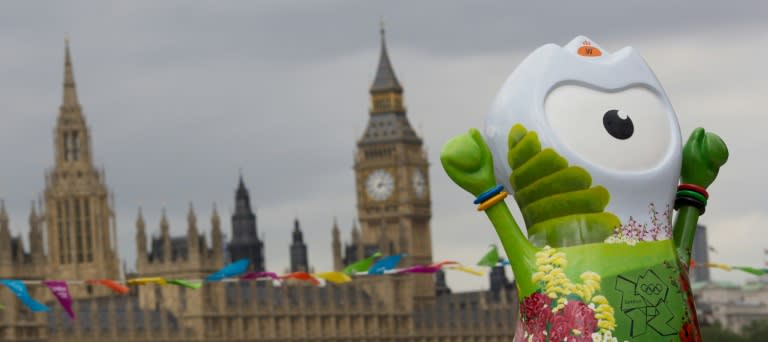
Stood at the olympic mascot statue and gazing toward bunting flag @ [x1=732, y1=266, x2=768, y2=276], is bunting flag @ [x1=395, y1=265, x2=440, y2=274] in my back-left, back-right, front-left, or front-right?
front-left

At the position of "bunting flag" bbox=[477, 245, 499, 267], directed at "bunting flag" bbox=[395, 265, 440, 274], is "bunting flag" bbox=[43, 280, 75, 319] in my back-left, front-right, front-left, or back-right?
front-left

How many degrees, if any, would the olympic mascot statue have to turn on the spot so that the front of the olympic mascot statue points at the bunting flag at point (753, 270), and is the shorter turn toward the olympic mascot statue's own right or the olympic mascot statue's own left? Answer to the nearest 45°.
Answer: approximately 135° to the olympic mascot statue's own left

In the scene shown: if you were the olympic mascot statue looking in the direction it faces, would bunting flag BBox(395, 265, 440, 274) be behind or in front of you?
behind

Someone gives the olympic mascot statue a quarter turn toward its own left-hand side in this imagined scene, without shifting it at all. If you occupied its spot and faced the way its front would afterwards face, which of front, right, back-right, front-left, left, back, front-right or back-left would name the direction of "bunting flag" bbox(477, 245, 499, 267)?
front-left

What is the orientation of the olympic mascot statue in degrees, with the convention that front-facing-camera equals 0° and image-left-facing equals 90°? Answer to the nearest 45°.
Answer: approximately 315°

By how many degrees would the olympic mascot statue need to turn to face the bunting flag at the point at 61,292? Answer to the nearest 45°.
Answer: approximately 180°
